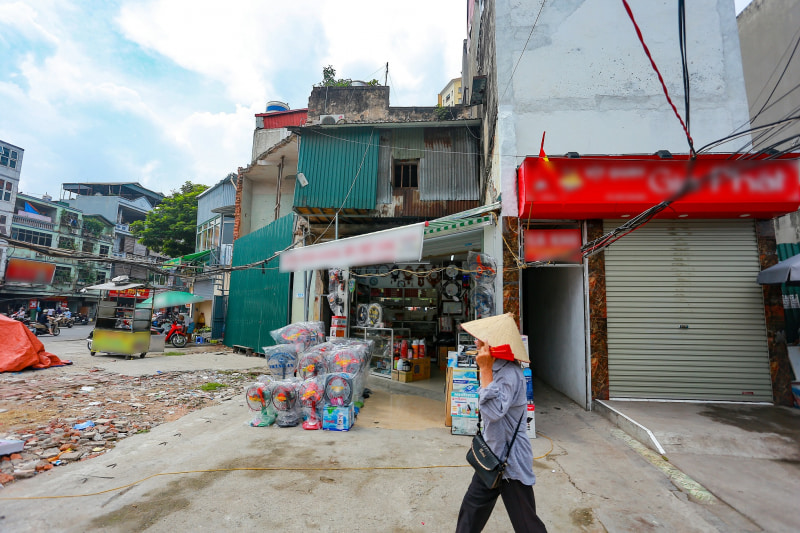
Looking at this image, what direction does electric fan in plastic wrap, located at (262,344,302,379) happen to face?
toward the camera

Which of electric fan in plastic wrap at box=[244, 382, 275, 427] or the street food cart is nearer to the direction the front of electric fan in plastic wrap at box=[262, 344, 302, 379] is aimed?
the electric fan in plastic wrap

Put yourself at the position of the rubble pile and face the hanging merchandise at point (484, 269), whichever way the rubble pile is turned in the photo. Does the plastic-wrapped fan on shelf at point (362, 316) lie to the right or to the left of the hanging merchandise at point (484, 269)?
left

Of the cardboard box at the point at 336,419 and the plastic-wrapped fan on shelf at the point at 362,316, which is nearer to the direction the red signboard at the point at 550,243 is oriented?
the cardboard box

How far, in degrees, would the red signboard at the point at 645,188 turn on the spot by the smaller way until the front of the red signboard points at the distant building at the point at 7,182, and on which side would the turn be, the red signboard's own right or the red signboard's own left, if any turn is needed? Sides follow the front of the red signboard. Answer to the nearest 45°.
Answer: approximately 90° to the red signboard's own right

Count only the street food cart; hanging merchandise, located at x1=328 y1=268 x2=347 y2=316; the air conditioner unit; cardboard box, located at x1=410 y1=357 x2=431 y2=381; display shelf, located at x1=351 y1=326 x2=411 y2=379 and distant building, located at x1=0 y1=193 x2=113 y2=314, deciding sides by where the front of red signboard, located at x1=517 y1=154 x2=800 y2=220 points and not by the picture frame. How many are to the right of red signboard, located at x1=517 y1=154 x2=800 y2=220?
6

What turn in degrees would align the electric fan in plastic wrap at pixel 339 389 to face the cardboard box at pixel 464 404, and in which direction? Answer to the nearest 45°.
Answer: approximately 90° to its left

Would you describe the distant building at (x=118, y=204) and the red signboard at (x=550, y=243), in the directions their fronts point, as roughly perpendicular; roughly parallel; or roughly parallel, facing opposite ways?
roughly perpendicular

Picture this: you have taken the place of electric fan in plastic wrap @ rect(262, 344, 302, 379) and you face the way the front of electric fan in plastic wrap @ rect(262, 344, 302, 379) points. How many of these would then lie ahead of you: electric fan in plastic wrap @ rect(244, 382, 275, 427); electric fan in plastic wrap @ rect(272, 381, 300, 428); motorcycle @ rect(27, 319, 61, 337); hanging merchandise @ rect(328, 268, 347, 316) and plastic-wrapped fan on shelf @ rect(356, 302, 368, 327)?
2

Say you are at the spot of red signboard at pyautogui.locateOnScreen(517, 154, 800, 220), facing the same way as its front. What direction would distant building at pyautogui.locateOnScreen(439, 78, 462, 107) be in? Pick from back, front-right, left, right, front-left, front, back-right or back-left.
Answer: back-right

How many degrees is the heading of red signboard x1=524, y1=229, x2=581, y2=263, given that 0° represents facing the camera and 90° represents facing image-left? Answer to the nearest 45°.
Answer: approximately 0°

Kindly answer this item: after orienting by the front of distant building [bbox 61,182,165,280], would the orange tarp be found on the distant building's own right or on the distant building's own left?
on the distant building's own right

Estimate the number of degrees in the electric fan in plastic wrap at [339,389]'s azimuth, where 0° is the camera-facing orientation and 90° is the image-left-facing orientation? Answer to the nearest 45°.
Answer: approximately 0°

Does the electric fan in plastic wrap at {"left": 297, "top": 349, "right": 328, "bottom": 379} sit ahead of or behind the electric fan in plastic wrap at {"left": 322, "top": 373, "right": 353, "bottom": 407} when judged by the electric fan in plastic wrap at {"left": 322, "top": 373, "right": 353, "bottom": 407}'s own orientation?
behind

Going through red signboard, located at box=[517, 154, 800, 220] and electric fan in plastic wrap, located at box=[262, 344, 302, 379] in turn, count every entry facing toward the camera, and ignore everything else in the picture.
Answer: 2
